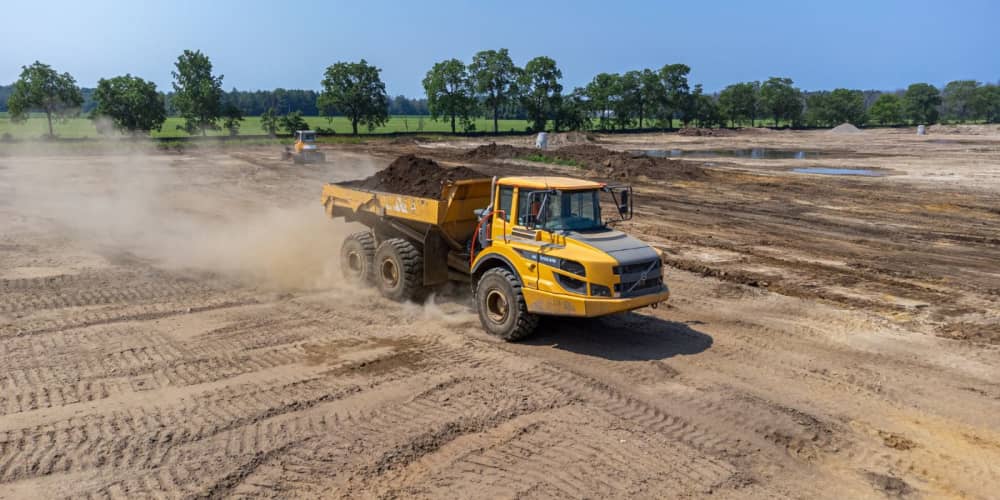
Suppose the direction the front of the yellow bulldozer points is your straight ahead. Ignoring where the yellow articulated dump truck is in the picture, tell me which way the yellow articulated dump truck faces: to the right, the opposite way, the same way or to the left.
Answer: to the left

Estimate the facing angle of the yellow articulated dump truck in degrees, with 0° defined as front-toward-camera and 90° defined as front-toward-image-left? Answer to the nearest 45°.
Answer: approximately 315°

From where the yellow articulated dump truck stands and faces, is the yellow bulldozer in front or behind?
behind

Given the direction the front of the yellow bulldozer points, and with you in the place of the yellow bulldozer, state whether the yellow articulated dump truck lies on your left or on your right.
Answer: on your left

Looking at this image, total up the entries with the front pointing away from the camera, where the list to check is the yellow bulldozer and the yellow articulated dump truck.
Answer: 0
